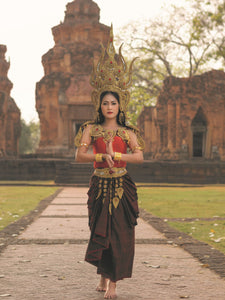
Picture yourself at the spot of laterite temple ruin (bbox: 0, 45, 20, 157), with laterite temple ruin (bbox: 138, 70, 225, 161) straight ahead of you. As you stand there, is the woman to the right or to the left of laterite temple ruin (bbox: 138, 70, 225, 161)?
right

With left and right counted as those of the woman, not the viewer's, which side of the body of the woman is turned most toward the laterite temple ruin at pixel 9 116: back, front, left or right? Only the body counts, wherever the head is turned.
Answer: back

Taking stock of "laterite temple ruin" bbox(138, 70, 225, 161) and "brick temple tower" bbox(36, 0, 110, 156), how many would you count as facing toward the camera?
2

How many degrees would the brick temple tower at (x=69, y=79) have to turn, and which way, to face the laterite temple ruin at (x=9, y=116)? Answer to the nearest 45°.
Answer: approximately 135° to its right

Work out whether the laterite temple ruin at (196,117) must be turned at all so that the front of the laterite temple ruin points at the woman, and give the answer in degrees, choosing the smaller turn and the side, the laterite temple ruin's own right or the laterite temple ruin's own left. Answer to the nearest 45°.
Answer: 0° — it already faces them

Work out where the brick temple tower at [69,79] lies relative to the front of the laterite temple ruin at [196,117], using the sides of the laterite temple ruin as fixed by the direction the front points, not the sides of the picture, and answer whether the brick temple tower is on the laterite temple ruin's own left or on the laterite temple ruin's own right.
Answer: on the laterite temple ruin's own right

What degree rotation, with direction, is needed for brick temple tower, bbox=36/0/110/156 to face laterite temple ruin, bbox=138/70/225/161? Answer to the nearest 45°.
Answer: approximately 90° to its left

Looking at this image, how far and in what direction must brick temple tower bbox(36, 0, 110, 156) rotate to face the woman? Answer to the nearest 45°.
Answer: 0° — it already faces them

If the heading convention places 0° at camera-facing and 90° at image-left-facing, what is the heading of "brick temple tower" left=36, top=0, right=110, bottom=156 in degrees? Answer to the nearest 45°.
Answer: approximately 0°

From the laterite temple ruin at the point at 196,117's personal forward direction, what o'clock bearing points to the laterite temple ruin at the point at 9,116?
the laterite temple ruin at the point at 9,116 is roughly at 4 o'clock from the laterite temple ruin at the point at 196,117.

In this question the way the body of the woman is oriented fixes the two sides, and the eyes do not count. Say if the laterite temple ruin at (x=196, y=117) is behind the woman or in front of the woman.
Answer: behind
